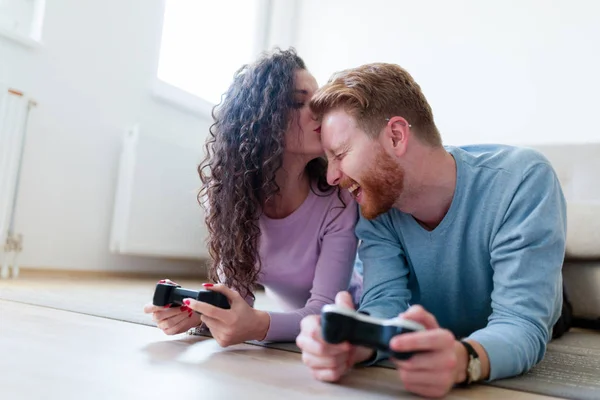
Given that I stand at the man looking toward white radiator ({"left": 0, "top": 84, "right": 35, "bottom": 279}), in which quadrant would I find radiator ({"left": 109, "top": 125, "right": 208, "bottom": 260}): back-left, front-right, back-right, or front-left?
front-right

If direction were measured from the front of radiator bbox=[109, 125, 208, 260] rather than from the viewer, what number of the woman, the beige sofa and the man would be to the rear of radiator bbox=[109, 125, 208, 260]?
0

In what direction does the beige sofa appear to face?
toward the camera

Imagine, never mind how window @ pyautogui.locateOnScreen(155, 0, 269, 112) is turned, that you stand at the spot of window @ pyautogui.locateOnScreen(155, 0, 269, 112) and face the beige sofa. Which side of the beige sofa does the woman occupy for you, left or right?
right

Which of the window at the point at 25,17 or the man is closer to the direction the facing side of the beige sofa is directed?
the man

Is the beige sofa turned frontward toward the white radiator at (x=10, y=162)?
no

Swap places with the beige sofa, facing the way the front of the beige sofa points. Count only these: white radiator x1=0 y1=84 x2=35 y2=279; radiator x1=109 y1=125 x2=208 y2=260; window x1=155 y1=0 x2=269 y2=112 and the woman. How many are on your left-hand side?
0

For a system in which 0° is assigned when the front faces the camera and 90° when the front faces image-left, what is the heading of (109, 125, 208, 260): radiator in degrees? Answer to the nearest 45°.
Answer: approximately 315°

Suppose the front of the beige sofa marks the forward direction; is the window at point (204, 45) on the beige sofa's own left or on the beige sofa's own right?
on the beige sofa's own right

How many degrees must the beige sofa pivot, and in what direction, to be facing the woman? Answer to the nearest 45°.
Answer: approximately 45° to its right

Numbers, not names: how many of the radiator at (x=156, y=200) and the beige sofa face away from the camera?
0
